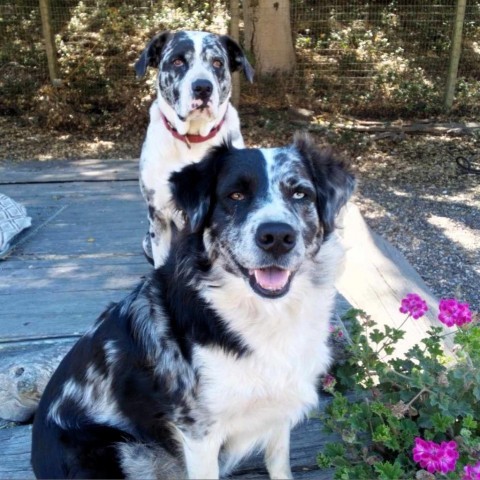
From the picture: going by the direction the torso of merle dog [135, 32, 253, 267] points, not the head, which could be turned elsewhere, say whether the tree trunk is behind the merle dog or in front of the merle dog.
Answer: behind

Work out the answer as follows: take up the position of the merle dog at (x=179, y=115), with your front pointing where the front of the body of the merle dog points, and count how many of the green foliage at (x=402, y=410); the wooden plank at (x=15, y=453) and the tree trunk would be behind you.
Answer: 1

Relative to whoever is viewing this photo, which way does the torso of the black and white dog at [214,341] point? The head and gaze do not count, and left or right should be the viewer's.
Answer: facing the viewer and to the right of the viewer

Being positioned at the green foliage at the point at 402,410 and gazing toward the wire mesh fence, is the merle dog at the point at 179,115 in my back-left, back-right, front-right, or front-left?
front-left

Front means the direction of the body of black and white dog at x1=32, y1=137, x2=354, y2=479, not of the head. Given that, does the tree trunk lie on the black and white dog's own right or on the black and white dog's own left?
on the black and white dog's own left

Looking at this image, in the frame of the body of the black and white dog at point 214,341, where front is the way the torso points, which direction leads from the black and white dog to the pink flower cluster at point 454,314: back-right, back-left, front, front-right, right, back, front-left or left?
front-left

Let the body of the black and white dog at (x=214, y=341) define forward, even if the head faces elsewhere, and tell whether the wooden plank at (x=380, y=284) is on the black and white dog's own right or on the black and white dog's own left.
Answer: on the black and white dog's own left

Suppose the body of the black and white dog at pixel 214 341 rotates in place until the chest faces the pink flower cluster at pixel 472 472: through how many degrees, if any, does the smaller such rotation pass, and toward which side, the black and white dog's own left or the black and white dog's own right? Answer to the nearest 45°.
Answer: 0° — it already faces it

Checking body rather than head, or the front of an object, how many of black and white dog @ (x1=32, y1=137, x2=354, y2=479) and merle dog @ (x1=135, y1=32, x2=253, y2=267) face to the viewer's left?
0

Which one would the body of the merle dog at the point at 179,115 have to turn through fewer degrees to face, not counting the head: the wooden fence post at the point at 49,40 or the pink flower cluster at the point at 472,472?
the pink flower cluster

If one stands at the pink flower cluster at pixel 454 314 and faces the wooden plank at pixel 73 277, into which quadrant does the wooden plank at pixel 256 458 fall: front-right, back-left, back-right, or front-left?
front-left

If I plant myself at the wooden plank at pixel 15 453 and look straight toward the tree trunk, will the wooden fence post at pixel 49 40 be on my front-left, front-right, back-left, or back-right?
front-left

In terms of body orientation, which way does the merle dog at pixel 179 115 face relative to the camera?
toward the camera

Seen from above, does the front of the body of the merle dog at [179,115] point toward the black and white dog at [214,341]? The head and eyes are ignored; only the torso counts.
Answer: yes

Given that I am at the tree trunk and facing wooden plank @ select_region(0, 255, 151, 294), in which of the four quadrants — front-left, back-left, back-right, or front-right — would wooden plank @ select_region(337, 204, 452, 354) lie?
front-left

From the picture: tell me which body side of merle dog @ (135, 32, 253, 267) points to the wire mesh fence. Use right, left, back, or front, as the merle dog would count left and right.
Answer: back
